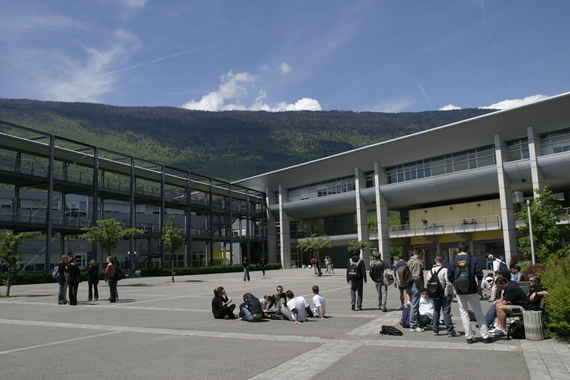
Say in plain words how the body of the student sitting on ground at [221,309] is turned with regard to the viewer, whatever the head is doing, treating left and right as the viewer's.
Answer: facing to the right of the viewer

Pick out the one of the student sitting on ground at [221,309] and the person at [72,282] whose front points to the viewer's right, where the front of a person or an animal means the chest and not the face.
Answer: the student sitting on ground

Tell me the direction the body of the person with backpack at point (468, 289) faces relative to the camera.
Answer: away from the camera

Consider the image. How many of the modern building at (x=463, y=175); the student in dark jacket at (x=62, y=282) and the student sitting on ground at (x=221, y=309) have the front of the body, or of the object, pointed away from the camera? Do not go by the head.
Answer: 0

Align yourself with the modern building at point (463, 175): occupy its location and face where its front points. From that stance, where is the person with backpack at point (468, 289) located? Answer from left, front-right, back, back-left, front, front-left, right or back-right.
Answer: front-left

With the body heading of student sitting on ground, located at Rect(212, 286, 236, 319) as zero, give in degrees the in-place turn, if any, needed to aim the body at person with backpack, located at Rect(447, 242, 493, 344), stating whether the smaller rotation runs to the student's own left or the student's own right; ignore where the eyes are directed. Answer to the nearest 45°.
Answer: approximately 45° to the student's own right

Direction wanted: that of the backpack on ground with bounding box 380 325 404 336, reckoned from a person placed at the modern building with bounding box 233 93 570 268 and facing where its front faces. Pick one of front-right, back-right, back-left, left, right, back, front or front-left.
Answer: front-left

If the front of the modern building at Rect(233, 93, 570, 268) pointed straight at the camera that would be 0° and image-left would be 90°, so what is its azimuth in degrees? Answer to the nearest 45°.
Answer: approximately 45°

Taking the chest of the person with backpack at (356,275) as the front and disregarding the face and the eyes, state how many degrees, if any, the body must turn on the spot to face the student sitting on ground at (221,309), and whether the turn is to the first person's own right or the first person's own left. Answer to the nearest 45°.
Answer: approximately 135° to the first person's own left

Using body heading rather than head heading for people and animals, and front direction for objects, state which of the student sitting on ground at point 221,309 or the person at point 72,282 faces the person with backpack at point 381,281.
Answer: the student sitting on ground

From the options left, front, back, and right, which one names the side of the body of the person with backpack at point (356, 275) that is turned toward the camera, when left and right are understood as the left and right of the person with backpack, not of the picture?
back

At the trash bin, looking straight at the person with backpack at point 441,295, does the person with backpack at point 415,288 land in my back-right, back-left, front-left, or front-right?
front-right
